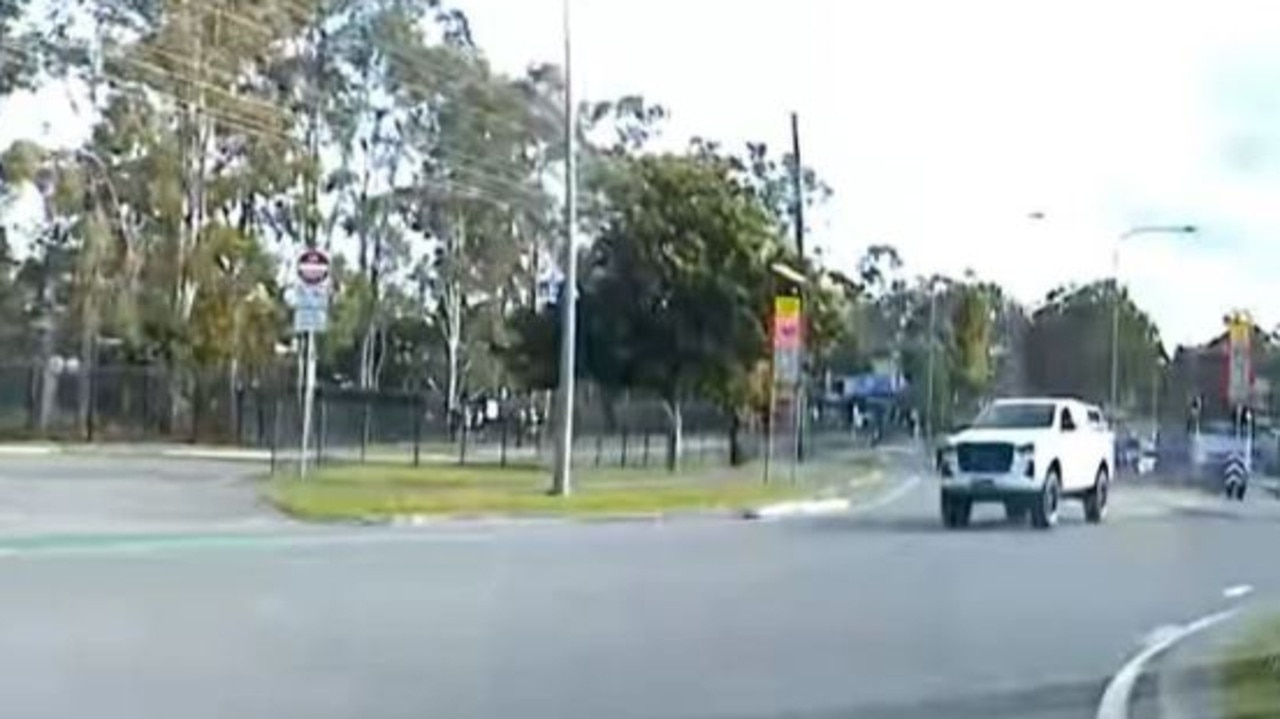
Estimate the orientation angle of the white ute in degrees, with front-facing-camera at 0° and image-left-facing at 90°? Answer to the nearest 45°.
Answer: approximately 45°

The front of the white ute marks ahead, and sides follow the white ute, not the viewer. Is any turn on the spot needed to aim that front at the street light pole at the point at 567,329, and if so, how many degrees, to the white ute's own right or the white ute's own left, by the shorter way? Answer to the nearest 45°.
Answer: approximately 45° to the white ute's own right

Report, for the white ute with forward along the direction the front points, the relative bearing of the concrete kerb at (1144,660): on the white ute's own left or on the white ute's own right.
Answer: on the white ute's own left

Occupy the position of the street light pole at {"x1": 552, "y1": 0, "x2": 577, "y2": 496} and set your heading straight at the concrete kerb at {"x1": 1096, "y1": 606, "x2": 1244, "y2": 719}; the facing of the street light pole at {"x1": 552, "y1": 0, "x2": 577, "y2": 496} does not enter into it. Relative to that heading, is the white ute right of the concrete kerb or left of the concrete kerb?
left
